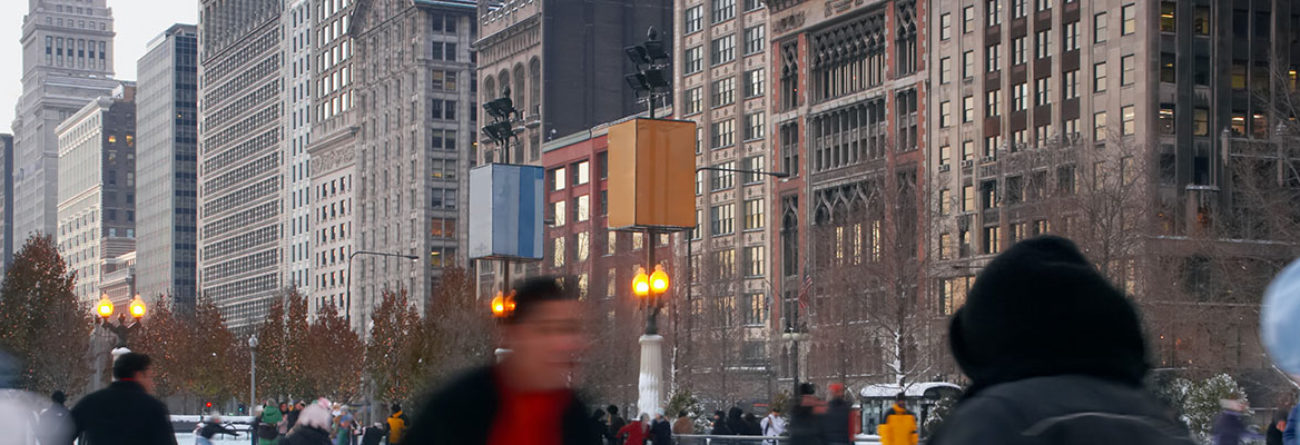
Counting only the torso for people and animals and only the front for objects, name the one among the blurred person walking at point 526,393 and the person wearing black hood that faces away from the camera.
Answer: the person wearing black hood

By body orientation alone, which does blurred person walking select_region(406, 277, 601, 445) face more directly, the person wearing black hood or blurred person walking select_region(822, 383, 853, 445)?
the person wearing black hood

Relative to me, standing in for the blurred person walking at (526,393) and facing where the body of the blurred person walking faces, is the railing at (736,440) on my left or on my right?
on my left

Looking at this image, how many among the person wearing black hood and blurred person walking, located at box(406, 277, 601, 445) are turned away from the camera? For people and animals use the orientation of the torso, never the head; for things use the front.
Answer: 1

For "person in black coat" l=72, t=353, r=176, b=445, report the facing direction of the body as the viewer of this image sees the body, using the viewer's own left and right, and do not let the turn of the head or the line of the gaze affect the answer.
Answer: facing away from the viewer and to the right of the viewer

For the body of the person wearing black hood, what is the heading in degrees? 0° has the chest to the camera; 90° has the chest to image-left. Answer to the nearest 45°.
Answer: approximately 180°

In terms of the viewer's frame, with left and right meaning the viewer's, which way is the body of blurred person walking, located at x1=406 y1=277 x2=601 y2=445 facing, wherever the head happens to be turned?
facing the viewer and to the right of the viewer

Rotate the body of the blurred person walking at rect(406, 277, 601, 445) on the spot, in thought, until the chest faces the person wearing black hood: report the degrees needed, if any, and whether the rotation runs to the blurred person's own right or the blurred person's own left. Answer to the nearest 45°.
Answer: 0° — they already face them

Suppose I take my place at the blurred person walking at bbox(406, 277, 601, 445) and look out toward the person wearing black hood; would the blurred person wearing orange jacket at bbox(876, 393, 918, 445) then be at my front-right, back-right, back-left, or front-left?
back-left

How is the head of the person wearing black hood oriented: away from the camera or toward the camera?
away from the camera

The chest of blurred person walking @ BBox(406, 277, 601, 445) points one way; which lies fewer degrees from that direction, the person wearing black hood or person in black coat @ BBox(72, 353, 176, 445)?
the person wearing black hood

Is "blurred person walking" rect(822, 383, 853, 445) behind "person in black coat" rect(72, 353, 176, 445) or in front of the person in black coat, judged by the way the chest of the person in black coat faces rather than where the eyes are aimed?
in front

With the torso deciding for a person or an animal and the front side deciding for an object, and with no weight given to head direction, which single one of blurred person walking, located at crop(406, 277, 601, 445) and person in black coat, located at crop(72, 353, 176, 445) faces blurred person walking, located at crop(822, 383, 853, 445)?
the person in black coat

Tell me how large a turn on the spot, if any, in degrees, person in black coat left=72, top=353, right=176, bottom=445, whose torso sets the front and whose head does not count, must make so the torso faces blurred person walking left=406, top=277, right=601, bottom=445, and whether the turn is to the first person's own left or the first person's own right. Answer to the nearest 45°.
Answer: approximately 135° to the first person's own right
